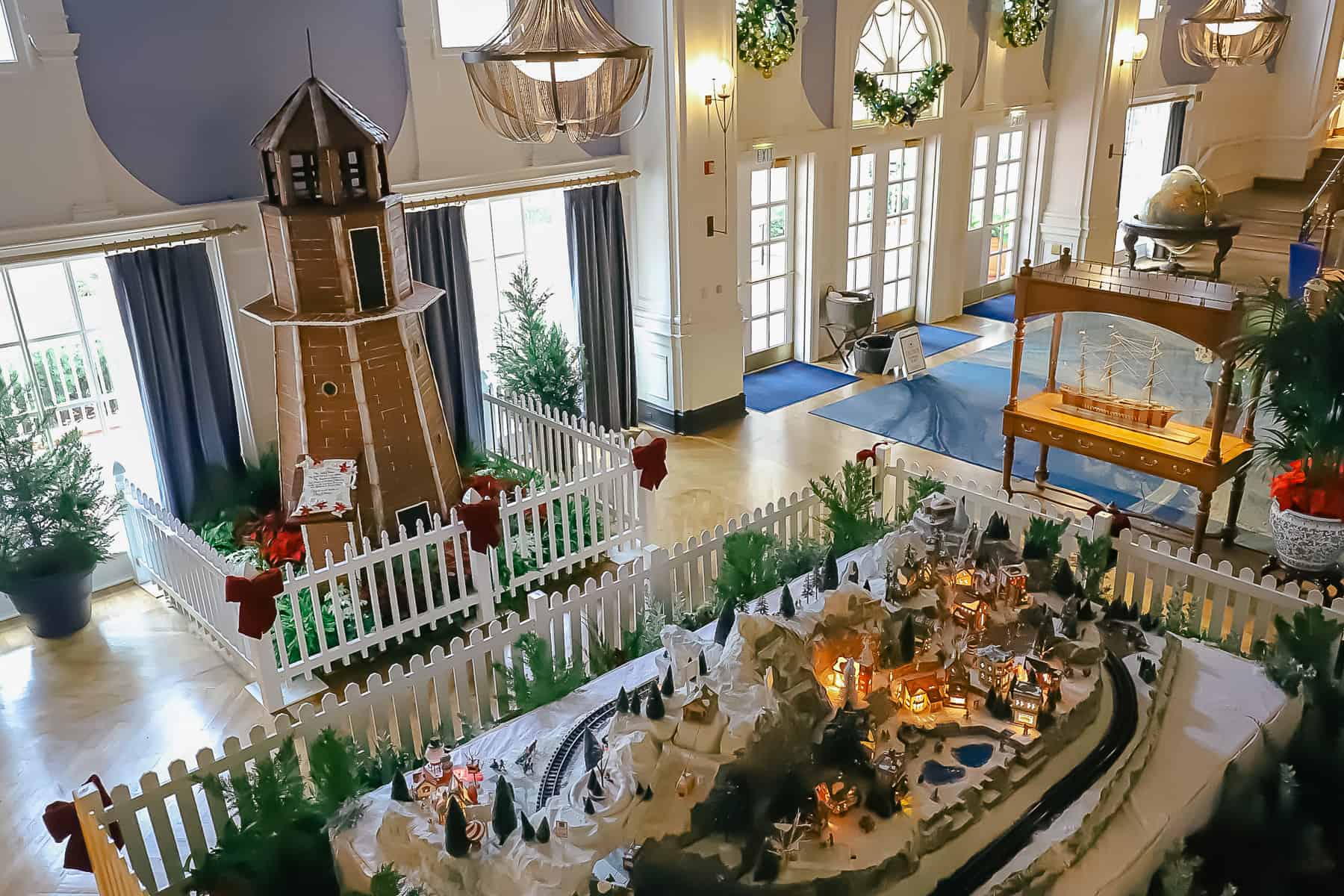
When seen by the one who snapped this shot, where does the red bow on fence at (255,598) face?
facing the viewer

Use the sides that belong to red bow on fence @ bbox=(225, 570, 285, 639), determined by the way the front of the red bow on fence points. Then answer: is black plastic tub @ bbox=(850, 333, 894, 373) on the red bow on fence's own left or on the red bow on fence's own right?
on the red bow on fence's own left

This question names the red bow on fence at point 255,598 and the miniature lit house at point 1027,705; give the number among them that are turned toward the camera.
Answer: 2

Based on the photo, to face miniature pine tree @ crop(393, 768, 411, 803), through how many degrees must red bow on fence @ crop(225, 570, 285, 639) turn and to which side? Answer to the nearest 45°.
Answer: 0° — it already faces it

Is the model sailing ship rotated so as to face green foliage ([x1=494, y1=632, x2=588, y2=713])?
no

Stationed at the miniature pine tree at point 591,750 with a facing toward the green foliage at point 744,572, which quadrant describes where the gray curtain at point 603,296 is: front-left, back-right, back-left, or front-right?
front-left

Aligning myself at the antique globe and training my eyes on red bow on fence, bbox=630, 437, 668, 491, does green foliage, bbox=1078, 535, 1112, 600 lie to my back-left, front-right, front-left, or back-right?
front-left

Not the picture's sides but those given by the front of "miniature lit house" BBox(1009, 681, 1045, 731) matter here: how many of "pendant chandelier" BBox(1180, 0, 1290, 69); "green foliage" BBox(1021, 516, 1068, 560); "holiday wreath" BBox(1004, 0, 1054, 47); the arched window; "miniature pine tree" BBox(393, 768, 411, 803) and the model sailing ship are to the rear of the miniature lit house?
5

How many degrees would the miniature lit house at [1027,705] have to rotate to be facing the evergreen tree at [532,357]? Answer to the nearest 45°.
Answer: approximately 135° to its right

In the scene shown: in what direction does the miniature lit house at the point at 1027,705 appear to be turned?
toward the camera

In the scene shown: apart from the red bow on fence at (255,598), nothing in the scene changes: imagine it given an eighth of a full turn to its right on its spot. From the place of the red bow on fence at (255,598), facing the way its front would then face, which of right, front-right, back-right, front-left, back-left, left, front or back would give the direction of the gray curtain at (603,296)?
back
